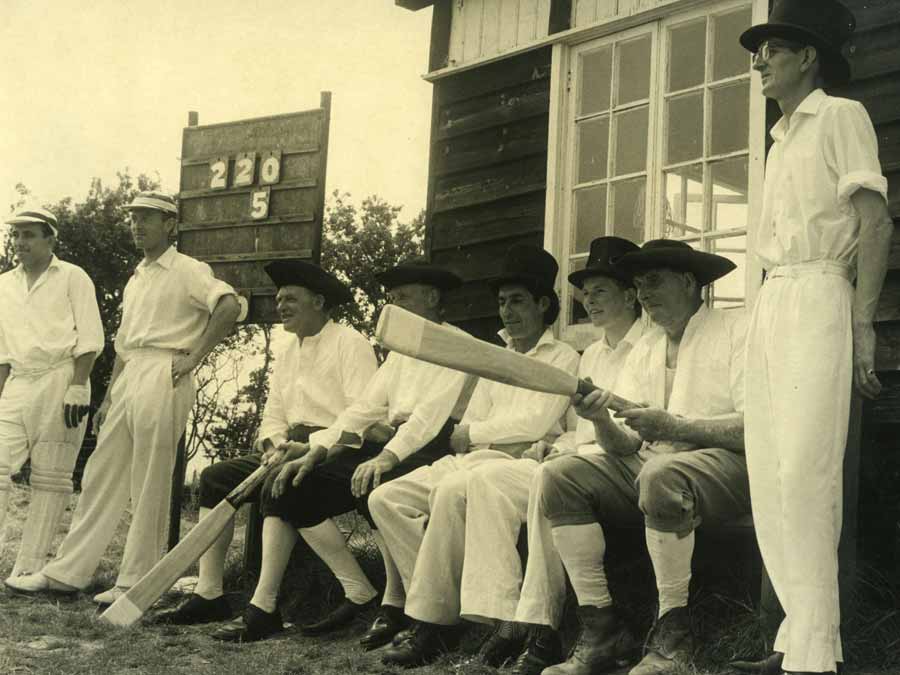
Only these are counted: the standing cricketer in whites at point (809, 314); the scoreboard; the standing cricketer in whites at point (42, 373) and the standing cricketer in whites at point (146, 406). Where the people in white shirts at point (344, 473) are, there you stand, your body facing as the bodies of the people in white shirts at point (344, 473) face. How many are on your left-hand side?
1

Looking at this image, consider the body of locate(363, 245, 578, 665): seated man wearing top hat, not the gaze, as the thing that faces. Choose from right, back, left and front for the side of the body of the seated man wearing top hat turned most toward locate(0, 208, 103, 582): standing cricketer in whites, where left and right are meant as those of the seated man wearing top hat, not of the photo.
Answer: right

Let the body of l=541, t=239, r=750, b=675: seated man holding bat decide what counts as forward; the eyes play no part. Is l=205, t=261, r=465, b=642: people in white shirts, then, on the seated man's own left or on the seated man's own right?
on the seated man's own right

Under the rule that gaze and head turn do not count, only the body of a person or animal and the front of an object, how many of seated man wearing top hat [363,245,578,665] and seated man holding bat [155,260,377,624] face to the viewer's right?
0

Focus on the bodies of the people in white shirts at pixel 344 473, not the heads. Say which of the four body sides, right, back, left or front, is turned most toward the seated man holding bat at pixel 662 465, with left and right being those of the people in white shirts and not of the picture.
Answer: left

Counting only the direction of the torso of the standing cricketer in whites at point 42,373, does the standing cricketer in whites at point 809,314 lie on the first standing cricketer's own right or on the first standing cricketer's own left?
on the first standing cricketer's own left

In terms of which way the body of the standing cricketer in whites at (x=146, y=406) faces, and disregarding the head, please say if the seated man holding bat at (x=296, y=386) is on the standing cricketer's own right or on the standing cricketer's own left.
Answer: on the standing cricketer's own left

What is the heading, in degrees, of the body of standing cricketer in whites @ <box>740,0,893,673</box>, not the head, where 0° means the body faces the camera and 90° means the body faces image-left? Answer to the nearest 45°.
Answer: approximately 45°

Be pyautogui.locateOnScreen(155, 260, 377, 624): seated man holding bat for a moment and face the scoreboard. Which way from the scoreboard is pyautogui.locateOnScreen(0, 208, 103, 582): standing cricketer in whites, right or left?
left
